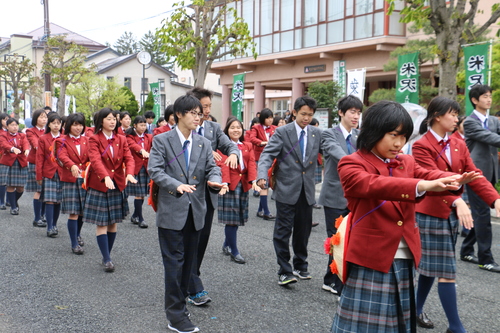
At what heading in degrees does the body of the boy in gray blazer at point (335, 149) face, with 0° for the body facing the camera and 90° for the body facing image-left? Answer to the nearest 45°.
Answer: approximately 315°

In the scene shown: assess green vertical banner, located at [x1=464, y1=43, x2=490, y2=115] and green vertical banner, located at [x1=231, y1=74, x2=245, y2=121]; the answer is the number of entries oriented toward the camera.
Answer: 2

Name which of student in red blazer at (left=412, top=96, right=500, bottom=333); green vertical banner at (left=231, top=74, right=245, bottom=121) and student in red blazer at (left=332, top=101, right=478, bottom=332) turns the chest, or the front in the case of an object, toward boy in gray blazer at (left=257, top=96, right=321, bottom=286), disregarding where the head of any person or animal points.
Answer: the green vertical banner

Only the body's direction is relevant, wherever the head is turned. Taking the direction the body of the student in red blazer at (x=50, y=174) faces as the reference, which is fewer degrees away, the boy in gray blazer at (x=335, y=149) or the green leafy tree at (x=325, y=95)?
the boy in gray blazer

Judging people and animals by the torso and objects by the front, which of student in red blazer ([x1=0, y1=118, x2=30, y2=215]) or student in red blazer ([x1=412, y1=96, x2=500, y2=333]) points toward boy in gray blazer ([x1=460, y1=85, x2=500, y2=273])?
student in red blazer ([x1=0, y1=118, x2=30, y2=215])

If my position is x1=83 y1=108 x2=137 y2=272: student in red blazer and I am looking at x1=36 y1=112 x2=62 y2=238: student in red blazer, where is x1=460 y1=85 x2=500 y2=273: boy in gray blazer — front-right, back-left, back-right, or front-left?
back-right

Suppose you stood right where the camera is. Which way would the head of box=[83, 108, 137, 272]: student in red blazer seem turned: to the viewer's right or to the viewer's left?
to the viewer's right

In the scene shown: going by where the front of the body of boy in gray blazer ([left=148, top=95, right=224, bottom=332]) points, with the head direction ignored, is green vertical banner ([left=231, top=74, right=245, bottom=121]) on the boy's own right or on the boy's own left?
on the boy's own left
